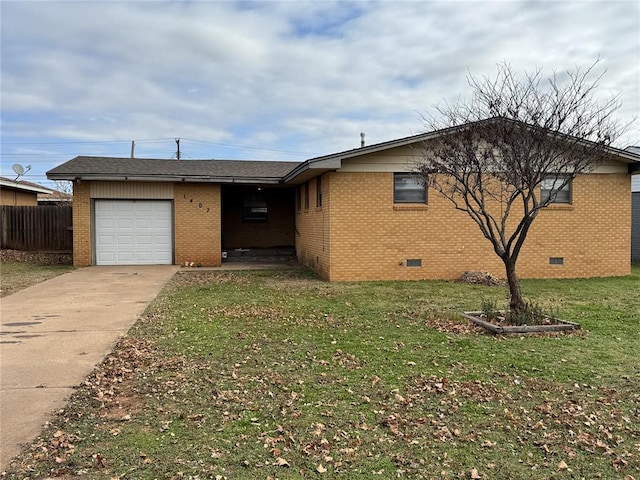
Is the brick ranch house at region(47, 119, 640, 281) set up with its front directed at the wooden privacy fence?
no

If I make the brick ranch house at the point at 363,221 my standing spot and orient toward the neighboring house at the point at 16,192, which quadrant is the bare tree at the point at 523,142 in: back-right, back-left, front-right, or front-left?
back-left

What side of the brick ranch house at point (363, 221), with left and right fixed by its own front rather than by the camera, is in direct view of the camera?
front

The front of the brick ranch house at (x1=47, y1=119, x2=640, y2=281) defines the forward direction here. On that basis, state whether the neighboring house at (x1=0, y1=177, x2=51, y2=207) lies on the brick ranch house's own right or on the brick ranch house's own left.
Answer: on the brick ranch house's own right

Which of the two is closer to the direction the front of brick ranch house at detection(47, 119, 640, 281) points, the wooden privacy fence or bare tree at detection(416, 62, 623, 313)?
the bare tree

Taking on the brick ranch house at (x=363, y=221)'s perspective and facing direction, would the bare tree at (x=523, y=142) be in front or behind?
in front
